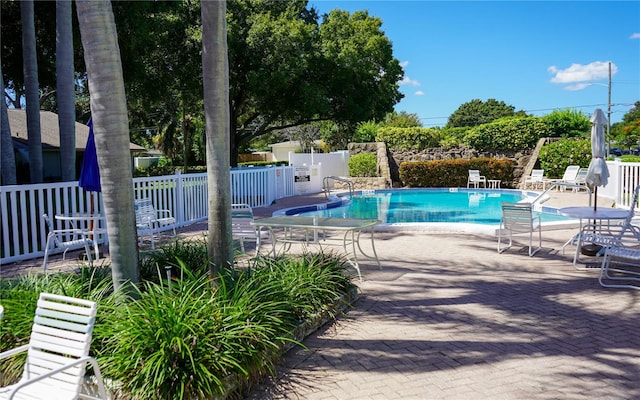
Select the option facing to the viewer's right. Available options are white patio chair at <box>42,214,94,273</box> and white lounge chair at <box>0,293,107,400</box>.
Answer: the white patio chair

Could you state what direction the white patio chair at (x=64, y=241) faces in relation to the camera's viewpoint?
facing to the right of the viewer

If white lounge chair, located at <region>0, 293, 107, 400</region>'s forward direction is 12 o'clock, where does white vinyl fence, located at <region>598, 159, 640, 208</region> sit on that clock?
The white vinyl fence is roughly at 7 o'clock from the white lounge chair.

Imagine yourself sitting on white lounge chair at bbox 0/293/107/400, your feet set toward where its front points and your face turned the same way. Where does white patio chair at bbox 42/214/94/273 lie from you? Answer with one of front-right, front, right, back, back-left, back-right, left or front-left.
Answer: back-right

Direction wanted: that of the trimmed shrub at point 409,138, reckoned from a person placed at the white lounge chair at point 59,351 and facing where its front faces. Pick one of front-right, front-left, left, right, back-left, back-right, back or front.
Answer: back

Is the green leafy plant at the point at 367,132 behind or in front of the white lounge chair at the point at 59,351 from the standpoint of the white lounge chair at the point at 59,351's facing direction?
behind

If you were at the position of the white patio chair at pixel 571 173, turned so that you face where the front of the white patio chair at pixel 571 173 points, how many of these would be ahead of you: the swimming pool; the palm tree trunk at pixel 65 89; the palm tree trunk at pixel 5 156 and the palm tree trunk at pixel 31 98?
4

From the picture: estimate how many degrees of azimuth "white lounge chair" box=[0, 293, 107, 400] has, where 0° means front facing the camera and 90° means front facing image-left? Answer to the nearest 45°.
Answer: approximately 45°

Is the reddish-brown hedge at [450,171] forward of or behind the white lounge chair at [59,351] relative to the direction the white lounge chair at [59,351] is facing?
behind

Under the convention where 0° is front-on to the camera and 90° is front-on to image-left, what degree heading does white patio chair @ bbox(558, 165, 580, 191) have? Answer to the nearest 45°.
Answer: approximately 45°

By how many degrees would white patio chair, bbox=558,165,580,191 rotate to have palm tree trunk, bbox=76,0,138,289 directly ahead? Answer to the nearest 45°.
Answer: approximately 45° to its left

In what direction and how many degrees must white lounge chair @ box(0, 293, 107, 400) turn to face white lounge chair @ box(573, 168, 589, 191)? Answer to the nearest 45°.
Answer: approximately 180°
